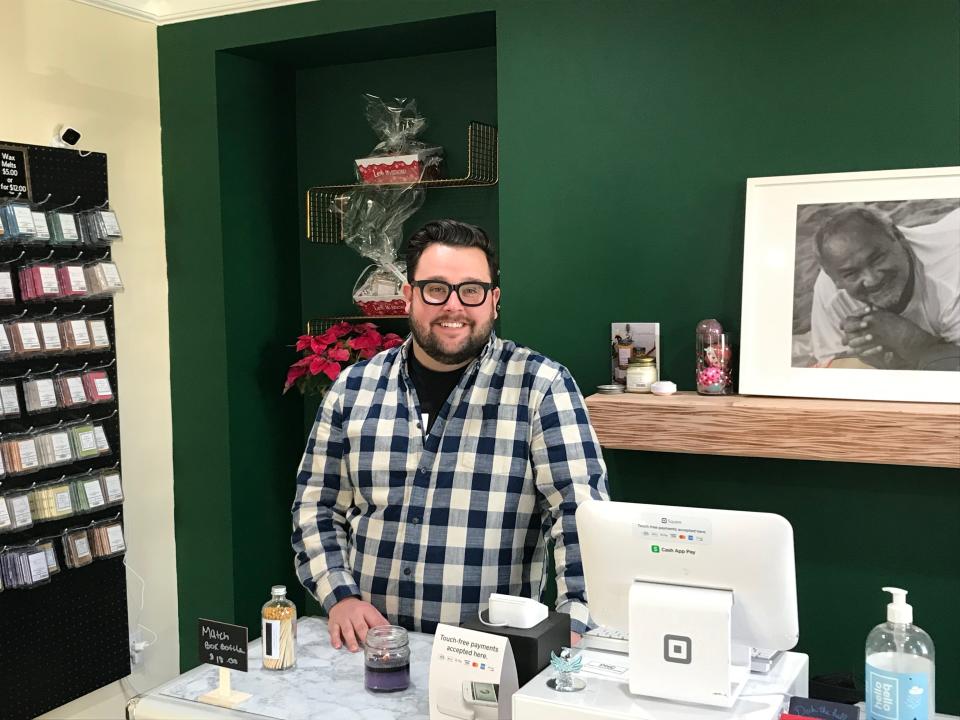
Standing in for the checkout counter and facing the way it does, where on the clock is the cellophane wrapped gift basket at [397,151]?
The cellophane wrapped gift basket is roughly at 6 o'clock from the checkout counter.

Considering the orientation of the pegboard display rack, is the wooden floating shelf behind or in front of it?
in front

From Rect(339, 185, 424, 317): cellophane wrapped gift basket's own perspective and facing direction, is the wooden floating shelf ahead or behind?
ahead

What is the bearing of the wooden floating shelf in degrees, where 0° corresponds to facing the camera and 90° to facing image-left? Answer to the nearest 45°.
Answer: approximately 0°

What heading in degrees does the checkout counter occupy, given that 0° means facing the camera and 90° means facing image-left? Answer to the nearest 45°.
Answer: approximately 0°

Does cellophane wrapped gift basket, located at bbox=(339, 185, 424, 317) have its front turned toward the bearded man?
yes

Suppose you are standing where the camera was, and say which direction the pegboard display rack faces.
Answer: facing the viewer and to the right of the viewer

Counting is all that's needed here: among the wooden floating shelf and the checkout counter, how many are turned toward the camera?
2

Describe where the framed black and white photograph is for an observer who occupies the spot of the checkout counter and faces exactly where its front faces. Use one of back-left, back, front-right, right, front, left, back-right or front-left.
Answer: back-left

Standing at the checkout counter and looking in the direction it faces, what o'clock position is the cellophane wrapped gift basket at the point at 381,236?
The cellophane wrapped gift basket is roughly at 6 o'clock from the checkout counter.

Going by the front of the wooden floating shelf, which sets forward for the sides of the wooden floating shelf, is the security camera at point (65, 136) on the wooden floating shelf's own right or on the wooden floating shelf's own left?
on the wooden floating shelf's own right

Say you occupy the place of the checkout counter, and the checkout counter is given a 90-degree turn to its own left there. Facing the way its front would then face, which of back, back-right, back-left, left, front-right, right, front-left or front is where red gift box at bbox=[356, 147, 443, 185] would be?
left
